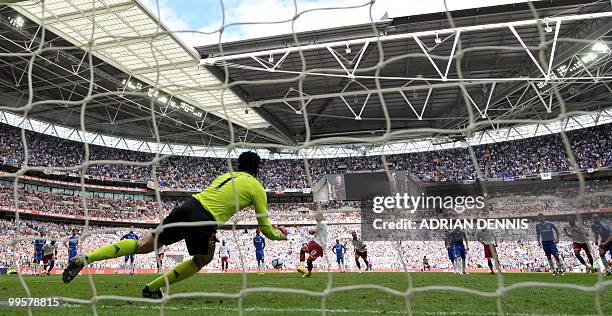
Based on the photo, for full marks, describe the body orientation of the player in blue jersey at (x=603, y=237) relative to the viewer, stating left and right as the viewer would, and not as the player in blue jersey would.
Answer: facing the viewer and to the left of the viewer

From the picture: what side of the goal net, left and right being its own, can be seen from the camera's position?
back

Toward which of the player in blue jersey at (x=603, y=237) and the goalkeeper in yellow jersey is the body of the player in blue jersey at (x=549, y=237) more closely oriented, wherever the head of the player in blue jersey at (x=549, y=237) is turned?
the goalkeeper in yellow jersey

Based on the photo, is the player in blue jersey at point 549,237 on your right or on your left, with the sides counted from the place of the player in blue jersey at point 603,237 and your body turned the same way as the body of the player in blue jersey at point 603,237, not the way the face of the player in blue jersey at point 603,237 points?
on your right

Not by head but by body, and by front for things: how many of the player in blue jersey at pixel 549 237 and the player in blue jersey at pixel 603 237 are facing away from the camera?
0

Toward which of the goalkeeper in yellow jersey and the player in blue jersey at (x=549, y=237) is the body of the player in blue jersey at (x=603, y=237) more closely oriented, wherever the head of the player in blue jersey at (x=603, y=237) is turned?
the goalkeeper in yellow jersey

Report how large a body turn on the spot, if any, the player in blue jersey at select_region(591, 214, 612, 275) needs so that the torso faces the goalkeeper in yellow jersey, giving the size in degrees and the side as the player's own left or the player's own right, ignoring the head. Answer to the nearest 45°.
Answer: approximately 45° to the player's own left

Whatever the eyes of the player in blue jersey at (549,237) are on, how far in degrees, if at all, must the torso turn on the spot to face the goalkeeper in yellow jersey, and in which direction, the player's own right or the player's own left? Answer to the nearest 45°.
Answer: approximately 45° to the player's own left

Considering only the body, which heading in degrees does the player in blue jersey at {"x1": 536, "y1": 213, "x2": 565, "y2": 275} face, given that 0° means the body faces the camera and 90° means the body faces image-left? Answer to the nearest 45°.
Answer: approximately 45°

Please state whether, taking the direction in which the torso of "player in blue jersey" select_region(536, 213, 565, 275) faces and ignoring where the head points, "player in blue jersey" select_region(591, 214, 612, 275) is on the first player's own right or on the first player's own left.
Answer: on the first player's own left
